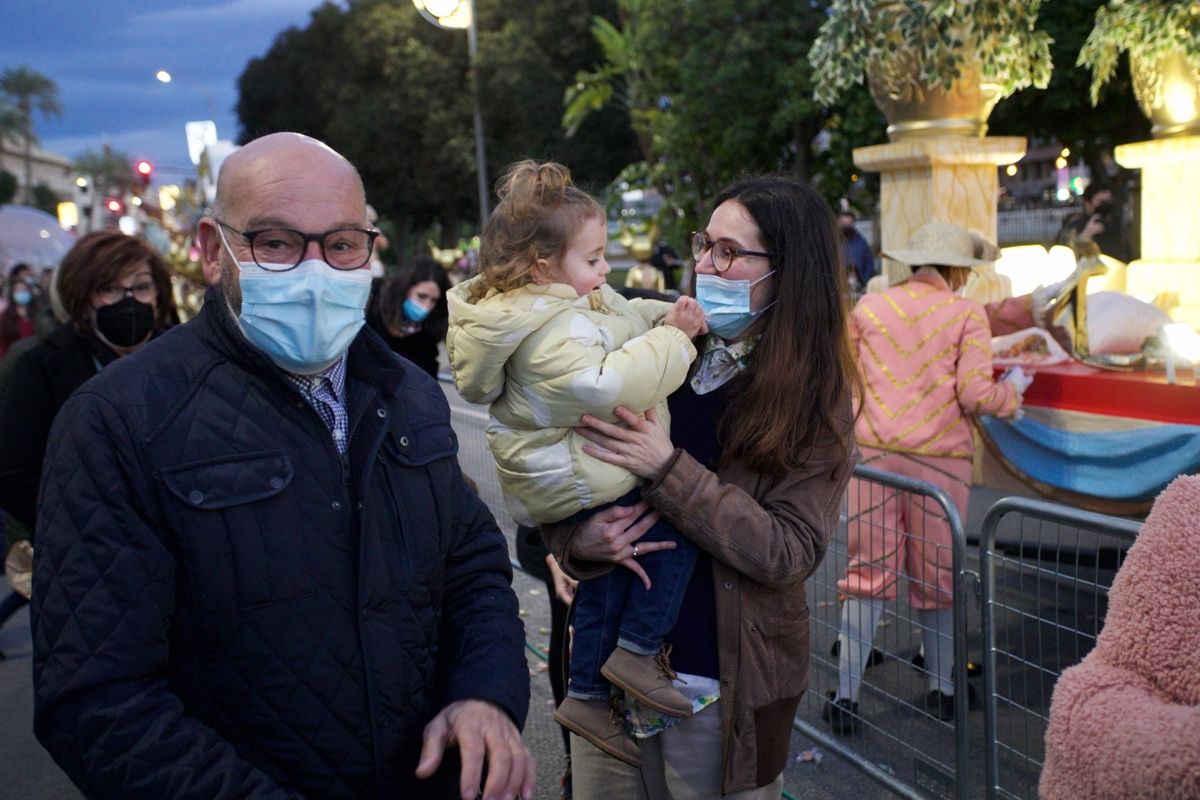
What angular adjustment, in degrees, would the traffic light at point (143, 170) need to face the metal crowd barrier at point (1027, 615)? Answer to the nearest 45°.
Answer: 0° — it already faces it

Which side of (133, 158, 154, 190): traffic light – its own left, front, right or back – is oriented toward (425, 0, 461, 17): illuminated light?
front

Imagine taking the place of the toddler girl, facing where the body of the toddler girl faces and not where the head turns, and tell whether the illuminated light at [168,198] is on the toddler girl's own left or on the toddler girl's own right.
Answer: on the toddler girl's own left

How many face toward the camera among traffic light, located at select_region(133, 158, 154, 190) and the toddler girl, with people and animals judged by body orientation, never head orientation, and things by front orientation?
1

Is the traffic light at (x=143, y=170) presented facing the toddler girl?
yes

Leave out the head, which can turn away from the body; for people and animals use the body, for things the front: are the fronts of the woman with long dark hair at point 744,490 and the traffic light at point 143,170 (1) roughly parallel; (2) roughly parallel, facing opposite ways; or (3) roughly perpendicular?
roughly perpendicular

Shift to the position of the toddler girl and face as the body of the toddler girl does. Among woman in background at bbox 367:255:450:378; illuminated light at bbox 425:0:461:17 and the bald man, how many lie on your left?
2

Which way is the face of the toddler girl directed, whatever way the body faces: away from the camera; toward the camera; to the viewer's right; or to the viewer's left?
to the viewer's right

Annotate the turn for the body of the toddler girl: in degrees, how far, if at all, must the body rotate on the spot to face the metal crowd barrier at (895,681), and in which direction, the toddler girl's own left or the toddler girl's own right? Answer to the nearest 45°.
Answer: approximately 45° to the toddler girl's own left

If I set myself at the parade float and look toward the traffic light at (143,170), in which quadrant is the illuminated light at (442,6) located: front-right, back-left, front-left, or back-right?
front-left

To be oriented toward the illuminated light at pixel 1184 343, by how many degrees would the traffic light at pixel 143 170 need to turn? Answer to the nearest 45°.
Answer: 0° — it already faces it

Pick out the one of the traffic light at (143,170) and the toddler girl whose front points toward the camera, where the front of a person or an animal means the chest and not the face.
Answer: the traffic light

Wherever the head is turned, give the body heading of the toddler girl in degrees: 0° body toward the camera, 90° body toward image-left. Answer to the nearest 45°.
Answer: approximately 270°

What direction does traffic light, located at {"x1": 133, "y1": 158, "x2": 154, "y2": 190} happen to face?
toward the camera
